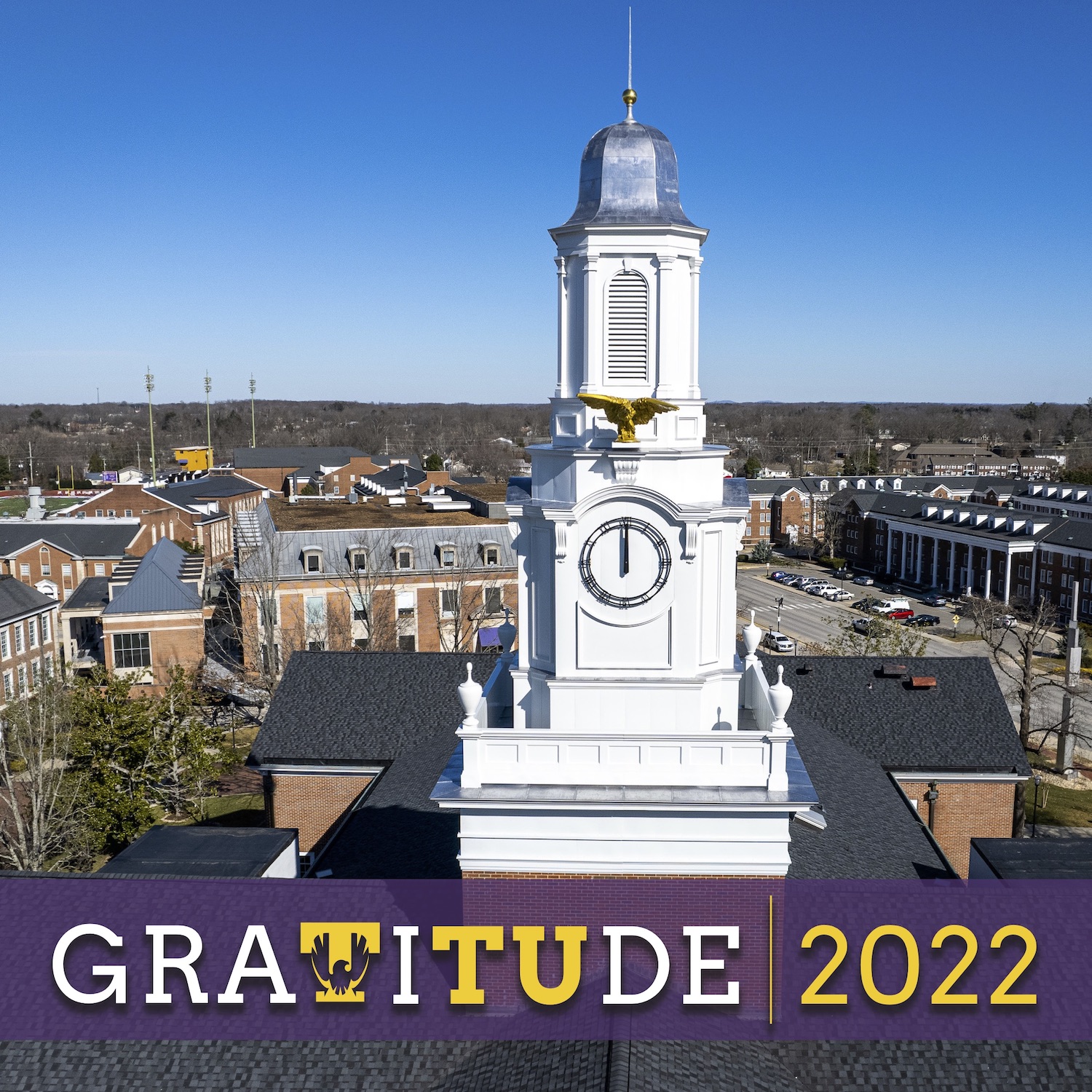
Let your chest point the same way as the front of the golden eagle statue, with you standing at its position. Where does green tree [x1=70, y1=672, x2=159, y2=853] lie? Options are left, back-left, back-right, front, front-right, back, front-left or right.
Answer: back-right

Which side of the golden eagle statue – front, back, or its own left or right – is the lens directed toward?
front

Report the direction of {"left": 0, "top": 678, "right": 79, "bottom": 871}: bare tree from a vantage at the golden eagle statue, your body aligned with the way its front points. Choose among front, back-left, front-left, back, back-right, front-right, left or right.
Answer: back-right
